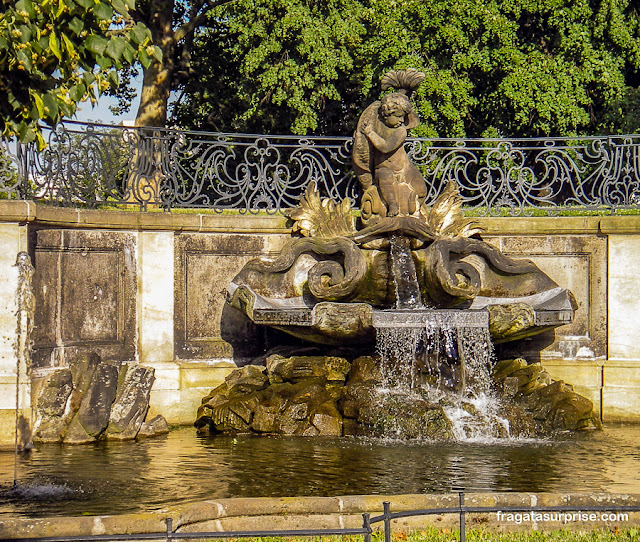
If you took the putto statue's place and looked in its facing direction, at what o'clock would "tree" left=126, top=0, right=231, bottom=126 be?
The tree is roughly at 5 o'clock from the putto statue.

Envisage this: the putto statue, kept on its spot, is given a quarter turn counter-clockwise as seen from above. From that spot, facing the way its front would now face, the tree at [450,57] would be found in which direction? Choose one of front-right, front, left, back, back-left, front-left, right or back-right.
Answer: left

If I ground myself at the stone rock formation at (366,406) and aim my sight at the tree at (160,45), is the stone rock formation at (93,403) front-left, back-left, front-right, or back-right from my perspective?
front-left

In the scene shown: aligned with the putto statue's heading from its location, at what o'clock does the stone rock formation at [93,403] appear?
The stone rock formation is roughly at 2 o'clock from the putto statue.

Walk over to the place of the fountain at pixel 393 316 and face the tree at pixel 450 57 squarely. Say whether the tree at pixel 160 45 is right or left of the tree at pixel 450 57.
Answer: left

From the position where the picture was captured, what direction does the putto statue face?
facing the viewer

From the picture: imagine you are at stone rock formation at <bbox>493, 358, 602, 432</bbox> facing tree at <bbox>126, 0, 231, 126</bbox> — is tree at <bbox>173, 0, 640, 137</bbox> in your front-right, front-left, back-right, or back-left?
front-right
